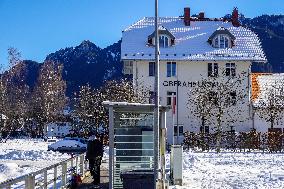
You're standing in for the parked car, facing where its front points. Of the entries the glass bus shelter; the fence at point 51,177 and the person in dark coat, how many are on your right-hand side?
0

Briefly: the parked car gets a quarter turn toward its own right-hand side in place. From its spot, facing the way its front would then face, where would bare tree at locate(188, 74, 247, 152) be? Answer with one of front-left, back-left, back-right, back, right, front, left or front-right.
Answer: right

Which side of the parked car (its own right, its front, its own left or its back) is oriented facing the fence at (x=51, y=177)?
left

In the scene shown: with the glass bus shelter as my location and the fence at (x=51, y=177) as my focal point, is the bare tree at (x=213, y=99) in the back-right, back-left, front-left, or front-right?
back-right

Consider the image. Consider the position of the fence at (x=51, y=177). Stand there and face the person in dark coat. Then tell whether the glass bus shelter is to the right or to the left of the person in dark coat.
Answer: right

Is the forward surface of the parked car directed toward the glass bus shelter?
no

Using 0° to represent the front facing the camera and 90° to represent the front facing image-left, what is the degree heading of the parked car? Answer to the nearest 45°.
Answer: approximately 90°

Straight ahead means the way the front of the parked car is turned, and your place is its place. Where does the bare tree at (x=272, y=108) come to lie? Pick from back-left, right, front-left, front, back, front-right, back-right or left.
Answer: back

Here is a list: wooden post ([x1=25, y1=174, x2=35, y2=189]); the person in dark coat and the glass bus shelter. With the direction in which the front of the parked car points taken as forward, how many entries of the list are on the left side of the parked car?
3

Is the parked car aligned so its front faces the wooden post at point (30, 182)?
no

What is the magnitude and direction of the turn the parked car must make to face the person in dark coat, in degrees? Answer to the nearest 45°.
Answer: approximately 90° to its left
